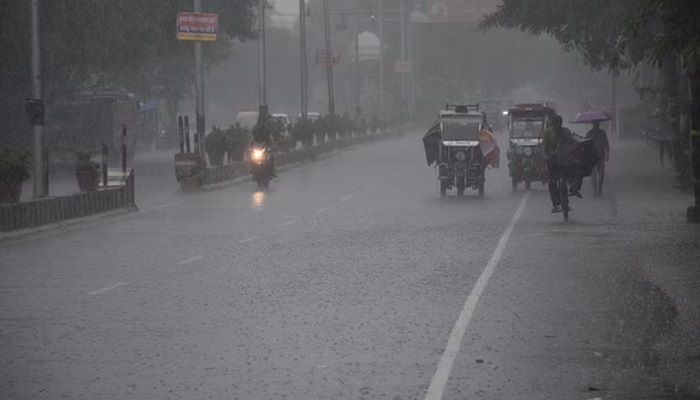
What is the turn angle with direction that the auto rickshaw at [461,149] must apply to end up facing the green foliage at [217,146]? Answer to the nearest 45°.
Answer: approximately 135° to its right

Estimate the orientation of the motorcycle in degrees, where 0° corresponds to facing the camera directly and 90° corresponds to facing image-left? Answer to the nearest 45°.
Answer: approximately 0°

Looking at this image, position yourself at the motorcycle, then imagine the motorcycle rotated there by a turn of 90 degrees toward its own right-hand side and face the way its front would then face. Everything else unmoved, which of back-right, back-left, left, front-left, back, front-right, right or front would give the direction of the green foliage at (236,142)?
right

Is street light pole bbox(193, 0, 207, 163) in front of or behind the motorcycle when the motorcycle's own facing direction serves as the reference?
behind

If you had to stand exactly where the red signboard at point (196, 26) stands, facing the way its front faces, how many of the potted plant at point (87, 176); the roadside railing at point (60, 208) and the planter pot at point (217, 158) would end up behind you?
1

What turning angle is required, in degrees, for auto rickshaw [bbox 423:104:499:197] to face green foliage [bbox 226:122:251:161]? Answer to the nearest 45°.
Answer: approximately 135° to its right

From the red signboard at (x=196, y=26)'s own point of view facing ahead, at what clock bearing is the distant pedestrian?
The distant pedestrian is roughly at 10 o'clock from the red signboard.

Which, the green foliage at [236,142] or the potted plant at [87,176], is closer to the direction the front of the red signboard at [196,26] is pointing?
the potted plant

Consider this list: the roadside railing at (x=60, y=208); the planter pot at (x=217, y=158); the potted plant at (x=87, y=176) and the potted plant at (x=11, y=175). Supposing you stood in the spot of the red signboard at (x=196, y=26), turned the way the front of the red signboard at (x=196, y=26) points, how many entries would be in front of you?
3

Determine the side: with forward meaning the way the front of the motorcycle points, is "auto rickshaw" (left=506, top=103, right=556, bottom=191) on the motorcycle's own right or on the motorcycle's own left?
on the motorcycle's own left

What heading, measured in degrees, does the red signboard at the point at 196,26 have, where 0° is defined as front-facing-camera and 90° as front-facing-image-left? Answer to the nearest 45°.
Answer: approximately 0°

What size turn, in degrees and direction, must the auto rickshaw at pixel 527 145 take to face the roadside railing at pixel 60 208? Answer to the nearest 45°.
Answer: approximately 45° to its right
